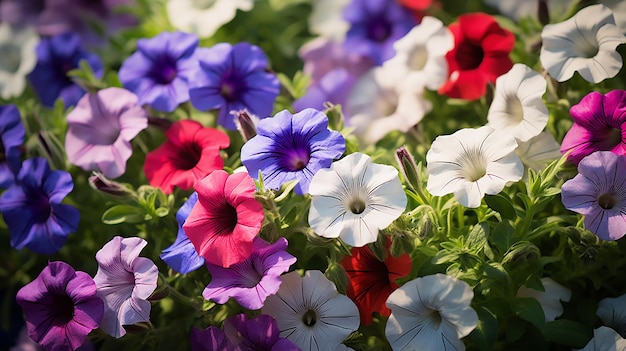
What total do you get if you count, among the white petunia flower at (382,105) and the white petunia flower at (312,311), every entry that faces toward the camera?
2

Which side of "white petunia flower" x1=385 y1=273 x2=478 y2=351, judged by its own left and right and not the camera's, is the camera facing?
front

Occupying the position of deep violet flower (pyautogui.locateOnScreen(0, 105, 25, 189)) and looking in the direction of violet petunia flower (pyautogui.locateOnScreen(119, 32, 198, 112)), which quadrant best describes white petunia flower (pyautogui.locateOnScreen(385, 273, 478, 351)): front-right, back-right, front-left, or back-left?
front-right

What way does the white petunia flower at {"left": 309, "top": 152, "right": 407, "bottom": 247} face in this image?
toward the camera

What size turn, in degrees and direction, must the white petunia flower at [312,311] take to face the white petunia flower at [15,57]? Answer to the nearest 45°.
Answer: approximately 135° to its right

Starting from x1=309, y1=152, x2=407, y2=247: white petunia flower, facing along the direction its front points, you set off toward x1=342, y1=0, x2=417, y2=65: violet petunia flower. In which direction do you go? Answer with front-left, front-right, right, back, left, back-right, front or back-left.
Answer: back

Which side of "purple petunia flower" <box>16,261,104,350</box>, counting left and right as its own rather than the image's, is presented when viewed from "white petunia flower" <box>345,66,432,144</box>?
left

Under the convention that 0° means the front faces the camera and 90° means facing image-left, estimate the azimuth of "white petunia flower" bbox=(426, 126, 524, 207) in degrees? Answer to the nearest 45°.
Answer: approximately 0°
